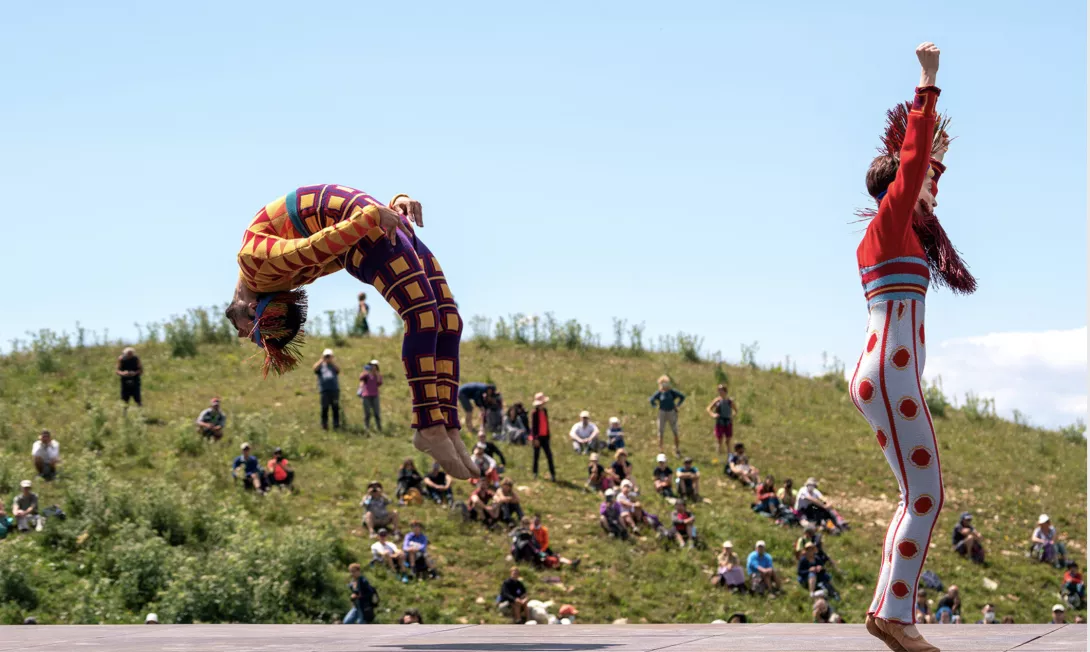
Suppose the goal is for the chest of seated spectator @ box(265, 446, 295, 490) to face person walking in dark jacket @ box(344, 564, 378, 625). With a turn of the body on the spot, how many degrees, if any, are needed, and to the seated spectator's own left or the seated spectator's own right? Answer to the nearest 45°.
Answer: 0° — they already face them

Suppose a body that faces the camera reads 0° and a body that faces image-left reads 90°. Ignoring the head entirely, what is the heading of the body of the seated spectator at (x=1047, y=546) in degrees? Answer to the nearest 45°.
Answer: approximately 315°

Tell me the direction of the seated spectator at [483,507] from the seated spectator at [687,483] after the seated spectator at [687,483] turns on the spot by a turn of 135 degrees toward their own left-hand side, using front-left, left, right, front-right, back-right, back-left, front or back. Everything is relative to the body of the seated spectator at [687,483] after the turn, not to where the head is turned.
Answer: back

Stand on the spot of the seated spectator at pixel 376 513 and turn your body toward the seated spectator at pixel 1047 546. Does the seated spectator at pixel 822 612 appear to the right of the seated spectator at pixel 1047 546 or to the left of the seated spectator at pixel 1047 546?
right

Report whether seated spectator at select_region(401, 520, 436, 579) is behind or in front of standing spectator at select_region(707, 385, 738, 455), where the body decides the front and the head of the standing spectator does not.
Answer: in front
